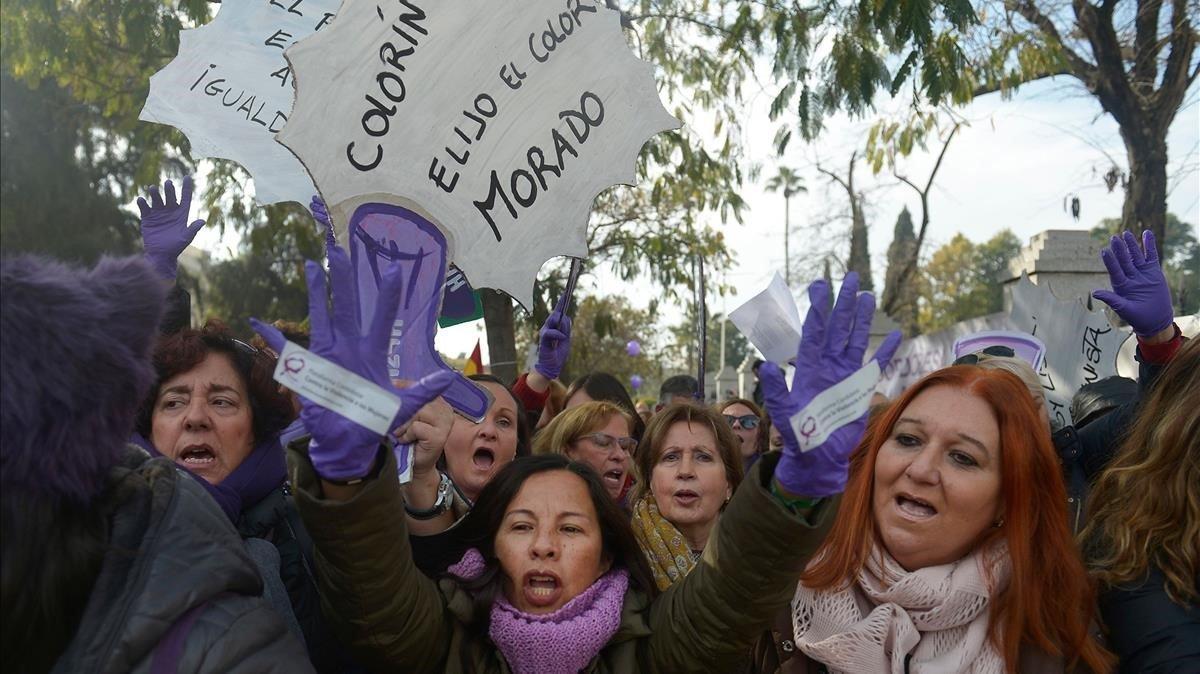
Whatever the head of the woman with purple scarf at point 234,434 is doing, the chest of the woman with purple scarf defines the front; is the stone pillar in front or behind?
behind

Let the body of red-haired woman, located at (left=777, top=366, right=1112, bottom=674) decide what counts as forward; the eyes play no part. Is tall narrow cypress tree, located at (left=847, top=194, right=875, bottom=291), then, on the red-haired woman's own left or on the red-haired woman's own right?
on the red-haired woman's own right

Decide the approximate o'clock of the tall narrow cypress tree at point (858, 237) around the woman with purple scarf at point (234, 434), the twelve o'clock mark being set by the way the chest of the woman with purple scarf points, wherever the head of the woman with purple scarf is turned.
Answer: The tall narrow cypress tree is roughly at 6 o'clock from the woman with purple scarf.

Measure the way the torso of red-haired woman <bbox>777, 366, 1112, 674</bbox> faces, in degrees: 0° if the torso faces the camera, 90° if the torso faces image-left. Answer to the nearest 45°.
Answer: approximately 45°

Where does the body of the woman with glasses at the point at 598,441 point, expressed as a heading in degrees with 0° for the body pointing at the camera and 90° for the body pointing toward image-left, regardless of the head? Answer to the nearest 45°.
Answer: approximately 315°

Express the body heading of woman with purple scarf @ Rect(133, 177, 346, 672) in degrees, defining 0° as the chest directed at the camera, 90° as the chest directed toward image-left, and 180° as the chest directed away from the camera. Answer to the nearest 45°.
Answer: approximately 45°

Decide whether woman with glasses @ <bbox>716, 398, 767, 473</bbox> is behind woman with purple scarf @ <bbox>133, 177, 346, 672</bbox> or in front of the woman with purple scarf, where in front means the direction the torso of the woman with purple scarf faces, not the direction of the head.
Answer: behind

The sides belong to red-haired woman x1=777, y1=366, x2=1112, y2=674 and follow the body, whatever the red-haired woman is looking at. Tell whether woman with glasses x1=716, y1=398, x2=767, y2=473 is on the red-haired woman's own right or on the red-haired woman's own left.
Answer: on the red-haired woman's own right
